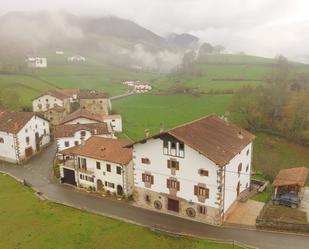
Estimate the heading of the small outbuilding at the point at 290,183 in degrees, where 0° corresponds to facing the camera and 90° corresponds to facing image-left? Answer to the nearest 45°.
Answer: approximately 0°

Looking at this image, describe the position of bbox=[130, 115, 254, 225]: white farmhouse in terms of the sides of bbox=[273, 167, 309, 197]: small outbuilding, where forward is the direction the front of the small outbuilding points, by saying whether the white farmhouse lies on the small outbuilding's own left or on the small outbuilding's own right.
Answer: on the small outbuilding's own right
